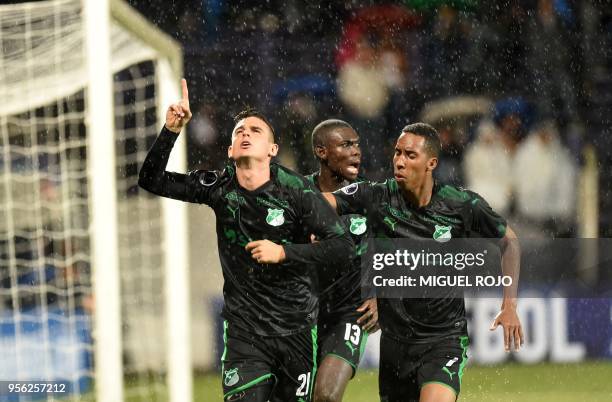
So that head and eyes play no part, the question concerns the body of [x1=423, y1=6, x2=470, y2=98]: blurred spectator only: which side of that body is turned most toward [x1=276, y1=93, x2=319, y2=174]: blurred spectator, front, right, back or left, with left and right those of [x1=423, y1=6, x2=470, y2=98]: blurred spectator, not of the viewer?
right

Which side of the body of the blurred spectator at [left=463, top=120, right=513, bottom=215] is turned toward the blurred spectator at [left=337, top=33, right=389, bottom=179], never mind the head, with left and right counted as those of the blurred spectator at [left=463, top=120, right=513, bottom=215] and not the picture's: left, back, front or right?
right

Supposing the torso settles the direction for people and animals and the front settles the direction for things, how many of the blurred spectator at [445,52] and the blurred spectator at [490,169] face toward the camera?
2

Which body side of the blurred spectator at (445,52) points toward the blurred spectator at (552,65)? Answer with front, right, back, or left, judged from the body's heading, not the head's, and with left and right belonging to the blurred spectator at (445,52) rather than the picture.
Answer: left

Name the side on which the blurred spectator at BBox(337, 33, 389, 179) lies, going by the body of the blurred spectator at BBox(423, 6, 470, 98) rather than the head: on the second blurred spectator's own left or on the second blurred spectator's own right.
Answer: on the second blurred spectator's own right

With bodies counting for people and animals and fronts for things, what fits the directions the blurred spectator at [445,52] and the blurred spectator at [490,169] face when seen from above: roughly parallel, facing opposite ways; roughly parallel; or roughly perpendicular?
roughly parallel

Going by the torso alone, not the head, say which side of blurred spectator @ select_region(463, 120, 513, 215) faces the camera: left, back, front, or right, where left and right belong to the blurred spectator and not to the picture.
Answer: front

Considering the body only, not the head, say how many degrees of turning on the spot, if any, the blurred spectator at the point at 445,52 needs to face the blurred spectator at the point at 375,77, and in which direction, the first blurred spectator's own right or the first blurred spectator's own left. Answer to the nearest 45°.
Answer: approximately 90° to the first blurred spectator's own right
